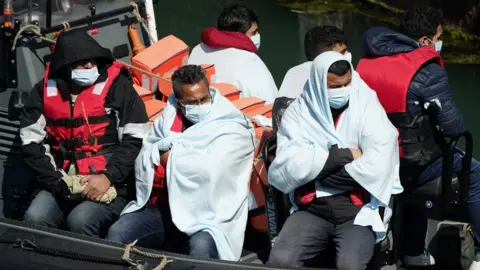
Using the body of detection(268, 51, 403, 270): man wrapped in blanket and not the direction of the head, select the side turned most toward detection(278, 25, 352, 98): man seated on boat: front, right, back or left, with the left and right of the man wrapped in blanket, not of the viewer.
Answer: back

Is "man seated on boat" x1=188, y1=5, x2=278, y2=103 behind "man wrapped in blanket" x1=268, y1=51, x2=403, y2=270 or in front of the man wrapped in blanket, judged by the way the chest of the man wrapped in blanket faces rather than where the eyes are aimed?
behind

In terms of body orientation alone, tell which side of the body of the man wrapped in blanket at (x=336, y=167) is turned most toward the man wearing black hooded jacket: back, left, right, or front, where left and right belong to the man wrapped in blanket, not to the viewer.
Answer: right

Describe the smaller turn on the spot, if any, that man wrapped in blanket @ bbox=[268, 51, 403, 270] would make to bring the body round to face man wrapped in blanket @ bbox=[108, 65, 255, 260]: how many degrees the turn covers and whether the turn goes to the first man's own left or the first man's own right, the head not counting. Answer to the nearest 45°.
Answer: approximately 90° to the first man's own right

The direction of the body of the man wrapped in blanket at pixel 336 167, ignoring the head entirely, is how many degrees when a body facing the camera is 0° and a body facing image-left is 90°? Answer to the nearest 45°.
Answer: approximately 0°

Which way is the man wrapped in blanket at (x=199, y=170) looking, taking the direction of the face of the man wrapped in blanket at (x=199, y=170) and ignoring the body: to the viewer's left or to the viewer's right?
to the viewer's right
